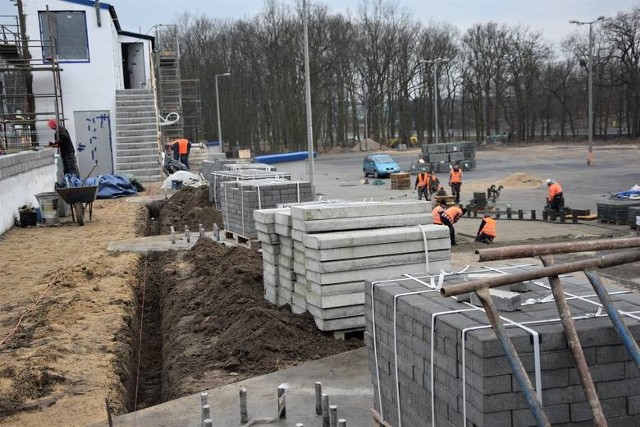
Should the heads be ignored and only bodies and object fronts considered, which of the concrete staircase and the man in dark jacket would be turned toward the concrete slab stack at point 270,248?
the concrete staircase

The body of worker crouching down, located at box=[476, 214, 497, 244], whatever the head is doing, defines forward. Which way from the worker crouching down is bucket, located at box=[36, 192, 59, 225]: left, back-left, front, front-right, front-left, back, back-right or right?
front

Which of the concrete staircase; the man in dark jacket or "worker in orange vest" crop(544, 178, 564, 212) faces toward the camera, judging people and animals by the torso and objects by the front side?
the concrete staircase

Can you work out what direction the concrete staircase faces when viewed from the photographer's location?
facing the viewer

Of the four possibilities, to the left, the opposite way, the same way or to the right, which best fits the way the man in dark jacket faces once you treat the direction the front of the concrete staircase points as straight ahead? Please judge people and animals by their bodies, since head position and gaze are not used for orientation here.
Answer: to the right

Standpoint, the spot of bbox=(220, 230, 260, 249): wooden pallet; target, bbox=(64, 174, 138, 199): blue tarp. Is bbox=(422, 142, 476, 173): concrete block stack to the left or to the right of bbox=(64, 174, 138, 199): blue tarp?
right

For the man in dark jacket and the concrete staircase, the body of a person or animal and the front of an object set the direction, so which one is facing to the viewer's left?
the man in dark jacket

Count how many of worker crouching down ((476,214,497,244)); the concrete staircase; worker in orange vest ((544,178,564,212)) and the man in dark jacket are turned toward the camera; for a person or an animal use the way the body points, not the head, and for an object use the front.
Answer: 1

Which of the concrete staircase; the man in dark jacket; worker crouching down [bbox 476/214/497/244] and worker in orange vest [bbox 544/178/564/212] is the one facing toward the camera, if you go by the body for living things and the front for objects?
the concrete staircase

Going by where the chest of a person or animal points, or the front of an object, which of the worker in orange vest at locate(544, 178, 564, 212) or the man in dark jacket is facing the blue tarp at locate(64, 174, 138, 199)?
the worker in orange vest

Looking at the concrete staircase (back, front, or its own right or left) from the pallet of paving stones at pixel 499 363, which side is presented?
front

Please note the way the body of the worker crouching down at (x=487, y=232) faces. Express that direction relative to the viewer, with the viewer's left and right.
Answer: facing to the left of the viewer

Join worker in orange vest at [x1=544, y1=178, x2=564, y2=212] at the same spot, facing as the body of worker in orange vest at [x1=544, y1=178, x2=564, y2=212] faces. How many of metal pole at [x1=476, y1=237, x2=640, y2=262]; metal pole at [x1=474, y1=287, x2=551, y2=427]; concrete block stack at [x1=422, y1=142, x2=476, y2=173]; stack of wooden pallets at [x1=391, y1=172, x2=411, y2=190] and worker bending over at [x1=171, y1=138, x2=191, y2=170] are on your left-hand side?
2

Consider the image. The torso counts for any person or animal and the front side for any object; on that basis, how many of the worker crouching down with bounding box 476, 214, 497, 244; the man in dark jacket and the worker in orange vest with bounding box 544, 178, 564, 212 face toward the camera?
0

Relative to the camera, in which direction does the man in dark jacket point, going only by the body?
to the viewer's left
